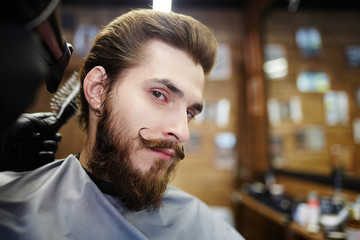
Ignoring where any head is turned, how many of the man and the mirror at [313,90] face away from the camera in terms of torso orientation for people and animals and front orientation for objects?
0

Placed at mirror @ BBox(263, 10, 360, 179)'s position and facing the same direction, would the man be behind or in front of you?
in front

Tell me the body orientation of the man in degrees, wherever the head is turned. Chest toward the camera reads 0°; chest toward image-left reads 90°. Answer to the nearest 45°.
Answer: approximately 315°

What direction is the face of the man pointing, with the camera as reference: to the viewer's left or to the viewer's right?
to the viewer's right

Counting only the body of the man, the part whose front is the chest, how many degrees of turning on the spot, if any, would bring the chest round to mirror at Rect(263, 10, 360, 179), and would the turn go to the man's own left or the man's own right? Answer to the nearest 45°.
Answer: approximately 90° to the man's own left
